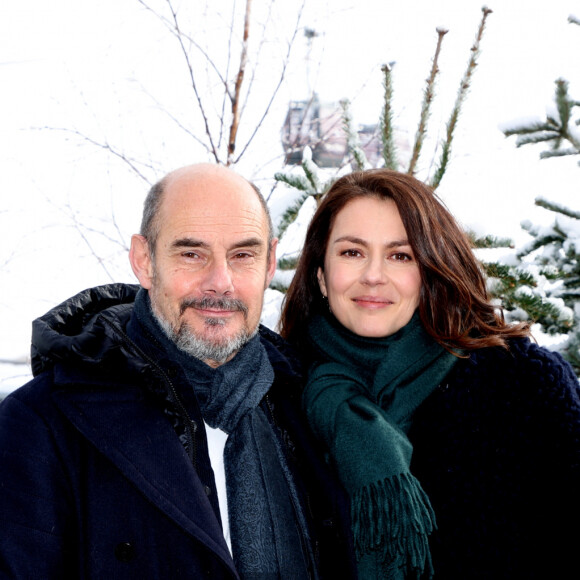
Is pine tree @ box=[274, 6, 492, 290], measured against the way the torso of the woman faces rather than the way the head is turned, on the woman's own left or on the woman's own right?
on the woman's own right

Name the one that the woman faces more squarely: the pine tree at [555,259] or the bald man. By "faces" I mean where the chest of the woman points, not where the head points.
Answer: the bald man

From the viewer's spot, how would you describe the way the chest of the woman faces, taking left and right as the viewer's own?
facing the viewer and to the left of the viewer

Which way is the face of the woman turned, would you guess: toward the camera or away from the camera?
toward the camera

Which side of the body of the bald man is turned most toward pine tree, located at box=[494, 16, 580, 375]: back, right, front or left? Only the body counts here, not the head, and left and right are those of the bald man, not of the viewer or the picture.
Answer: left

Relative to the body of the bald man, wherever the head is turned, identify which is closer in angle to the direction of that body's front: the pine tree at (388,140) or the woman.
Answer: the woman

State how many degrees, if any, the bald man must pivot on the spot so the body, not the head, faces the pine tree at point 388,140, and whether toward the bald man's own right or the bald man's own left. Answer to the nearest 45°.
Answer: approximately 90° to the bald man's own left

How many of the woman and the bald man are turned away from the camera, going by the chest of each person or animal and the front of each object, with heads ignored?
0
